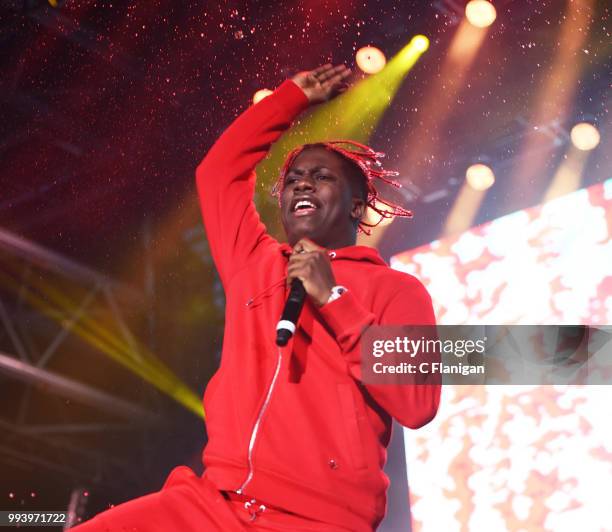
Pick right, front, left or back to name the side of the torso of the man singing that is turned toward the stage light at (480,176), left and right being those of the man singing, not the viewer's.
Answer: back

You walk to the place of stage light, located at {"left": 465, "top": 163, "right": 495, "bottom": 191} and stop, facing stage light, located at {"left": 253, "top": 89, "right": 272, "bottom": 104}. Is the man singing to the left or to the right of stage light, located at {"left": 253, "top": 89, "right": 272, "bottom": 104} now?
left

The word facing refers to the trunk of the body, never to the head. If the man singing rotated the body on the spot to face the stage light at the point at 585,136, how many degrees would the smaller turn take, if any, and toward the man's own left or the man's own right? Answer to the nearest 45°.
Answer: approximately 180°

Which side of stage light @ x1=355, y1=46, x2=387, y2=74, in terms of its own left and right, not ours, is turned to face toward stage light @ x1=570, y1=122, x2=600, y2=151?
left
